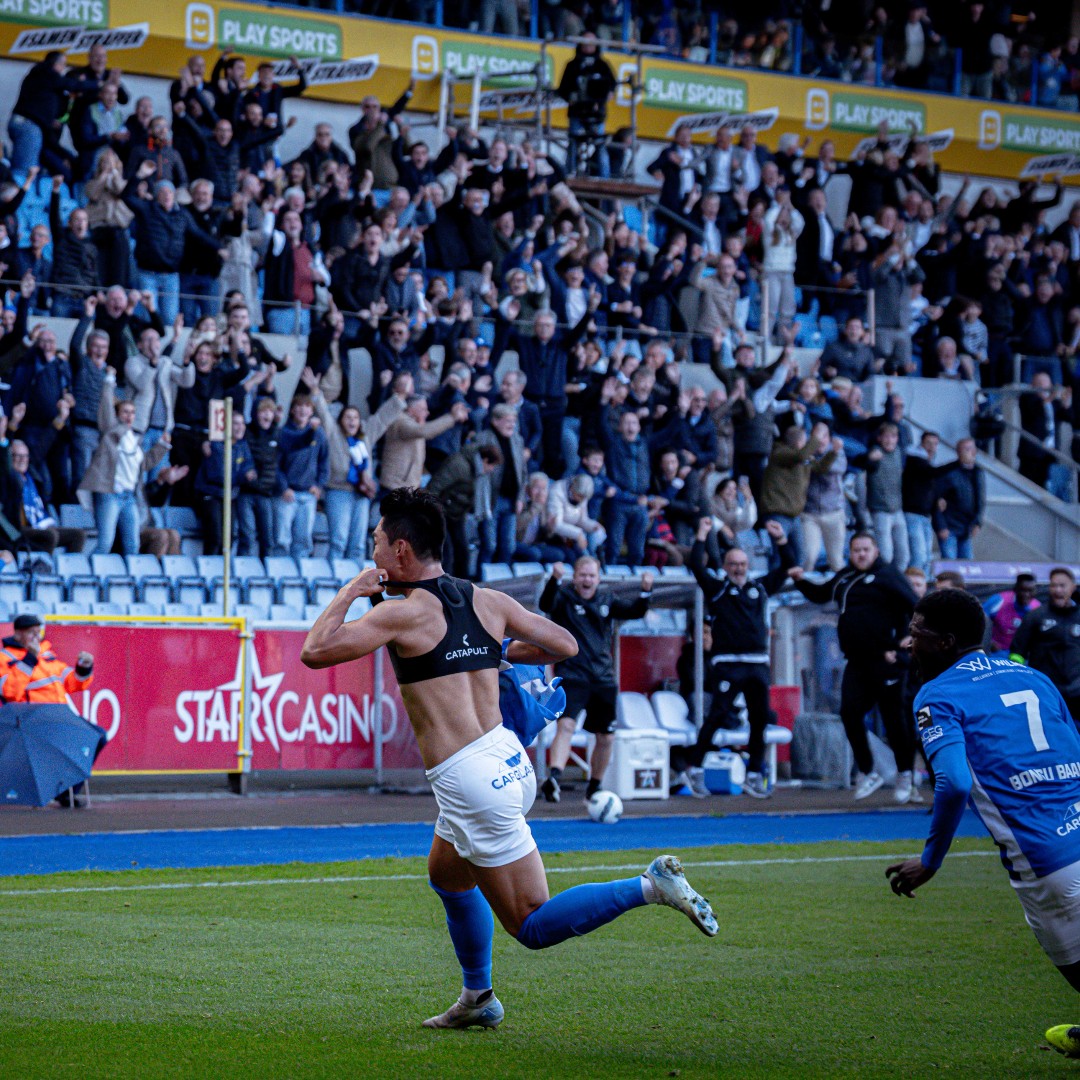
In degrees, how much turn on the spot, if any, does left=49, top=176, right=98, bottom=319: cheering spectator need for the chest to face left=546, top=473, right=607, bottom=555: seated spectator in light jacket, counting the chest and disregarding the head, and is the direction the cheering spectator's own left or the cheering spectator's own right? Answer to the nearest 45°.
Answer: approximately 45° to the cheering spectator's own left

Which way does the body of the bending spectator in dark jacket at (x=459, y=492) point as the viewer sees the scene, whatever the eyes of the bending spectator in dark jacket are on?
to the viewer's right

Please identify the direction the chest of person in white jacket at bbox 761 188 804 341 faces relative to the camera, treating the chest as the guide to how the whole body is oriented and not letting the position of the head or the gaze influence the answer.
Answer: toward the camera

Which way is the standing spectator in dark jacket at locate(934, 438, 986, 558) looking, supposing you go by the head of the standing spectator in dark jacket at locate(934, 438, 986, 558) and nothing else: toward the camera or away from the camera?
toward the camera

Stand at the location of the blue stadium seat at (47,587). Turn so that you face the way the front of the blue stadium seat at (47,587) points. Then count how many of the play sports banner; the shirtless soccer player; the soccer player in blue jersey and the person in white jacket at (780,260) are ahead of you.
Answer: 2

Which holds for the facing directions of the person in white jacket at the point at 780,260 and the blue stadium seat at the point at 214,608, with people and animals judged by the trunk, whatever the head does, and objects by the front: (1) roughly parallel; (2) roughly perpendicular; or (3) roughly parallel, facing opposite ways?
roughly parallel

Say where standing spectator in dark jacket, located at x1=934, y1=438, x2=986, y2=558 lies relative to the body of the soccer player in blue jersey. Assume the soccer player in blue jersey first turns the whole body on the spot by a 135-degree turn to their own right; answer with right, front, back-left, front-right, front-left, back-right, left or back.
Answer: left

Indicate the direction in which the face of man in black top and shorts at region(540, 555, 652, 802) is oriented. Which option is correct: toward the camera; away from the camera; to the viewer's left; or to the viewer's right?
toward the camera

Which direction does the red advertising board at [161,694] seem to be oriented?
toward the camera

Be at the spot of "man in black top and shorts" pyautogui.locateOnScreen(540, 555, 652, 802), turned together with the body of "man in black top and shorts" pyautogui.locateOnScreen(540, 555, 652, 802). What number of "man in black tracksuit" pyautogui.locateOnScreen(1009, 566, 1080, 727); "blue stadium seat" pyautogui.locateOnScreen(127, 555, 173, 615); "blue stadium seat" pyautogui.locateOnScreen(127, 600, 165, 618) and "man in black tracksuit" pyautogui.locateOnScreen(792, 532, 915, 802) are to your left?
2

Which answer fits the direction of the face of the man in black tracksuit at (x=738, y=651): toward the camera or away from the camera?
toward the camera

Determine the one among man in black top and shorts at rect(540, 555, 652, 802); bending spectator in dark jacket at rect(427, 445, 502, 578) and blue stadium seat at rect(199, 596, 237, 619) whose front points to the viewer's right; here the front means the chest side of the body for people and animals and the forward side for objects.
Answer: the bending spectator in dark jacket

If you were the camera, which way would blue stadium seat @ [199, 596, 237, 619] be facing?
facing the viewer

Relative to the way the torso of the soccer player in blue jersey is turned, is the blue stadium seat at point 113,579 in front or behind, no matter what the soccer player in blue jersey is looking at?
in front

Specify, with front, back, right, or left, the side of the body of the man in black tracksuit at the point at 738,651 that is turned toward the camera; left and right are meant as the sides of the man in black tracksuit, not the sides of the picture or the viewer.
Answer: front
